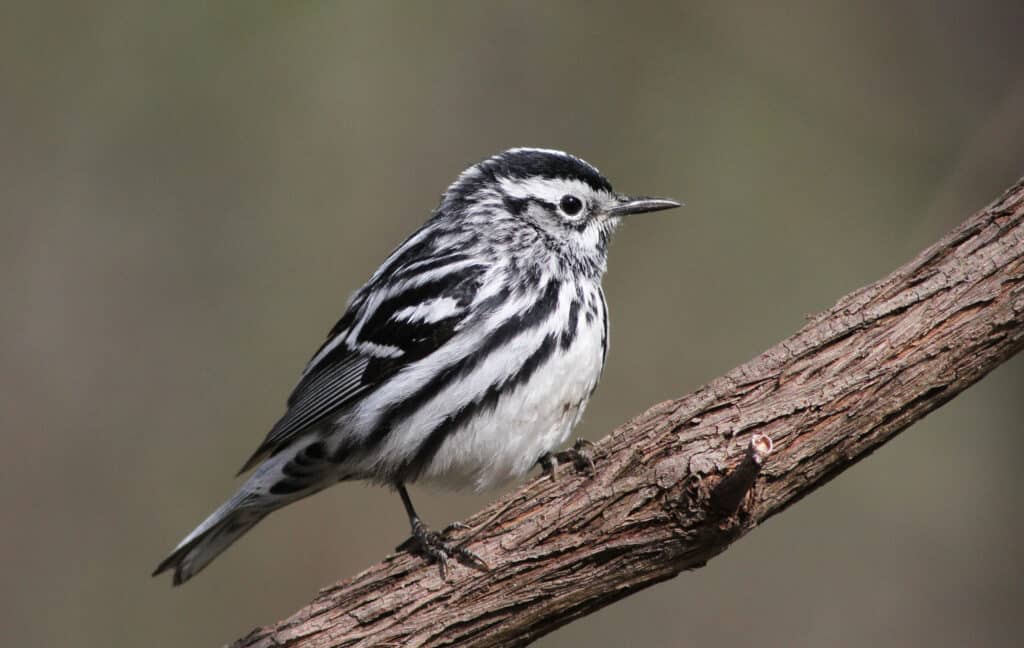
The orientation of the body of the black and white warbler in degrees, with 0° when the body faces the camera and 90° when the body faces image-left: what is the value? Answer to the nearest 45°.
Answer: approximately 270°
